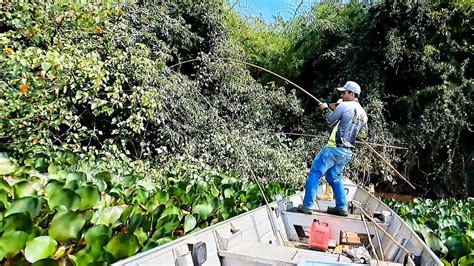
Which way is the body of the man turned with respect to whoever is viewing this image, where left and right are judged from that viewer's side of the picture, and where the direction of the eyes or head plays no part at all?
facing away from the viewer and to the left of the viewer
